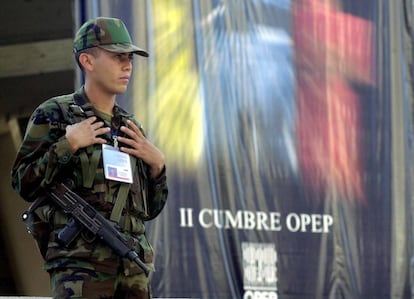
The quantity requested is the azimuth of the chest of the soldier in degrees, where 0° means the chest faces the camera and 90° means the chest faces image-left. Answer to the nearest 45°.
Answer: approximately 315°
